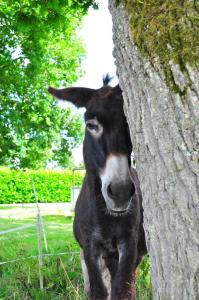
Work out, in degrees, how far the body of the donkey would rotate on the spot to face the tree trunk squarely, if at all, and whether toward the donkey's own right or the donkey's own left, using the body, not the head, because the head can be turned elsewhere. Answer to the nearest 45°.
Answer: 0° — it already faces it

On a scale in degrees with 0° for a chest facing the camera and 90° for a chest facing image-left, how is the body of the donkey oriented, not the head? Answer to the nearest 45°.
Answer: approximately 0°

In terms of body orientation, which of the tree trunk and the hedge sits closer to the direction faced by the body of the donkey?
the tree trunk

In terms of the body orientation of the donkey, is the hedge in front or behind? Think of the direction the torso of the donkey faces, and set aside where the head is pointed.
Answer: behind
